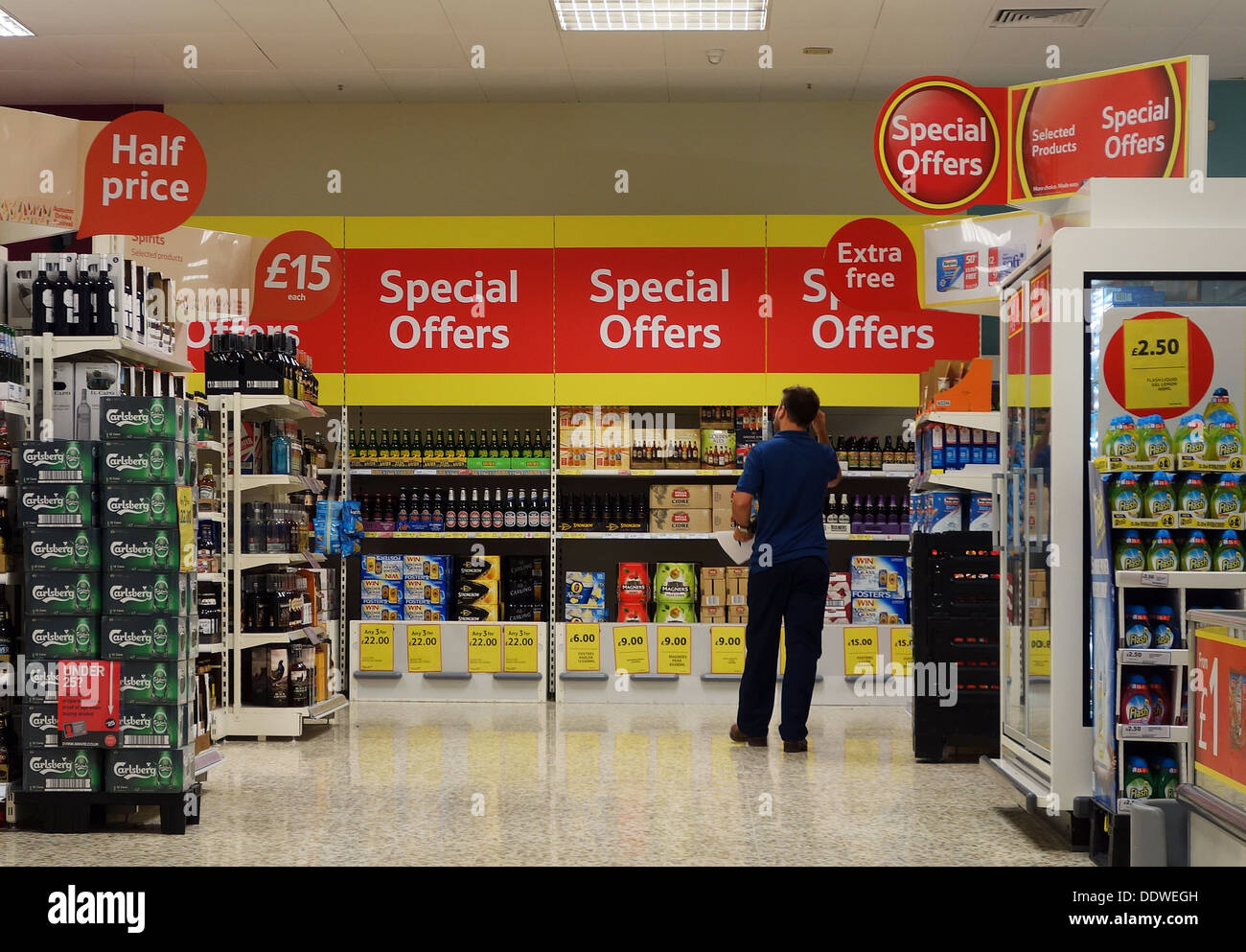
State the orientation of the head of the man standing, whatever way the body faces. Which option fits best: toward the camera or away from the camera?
away from the camera

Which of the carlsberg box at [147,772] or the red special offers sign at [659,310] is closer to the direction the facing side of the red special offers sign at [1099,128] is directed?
the carlsberg box

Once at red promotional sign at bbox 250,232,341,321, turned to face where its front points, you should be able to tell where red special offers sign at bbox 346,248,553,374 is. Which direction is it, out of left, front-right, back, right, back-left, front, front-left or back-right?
back-left

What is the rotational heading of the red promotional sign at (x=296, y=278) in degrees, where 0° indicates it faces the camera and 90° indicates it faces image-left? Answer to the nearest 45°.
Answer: approximately 0°

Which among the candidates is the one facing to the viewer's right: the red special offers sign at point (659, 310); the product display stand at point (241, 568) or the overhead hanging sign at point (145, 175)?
the product display stand

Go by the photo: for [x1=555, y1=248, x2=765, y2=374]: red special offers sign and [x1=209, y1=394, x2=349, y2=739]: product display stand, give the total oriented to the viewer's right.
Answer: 1

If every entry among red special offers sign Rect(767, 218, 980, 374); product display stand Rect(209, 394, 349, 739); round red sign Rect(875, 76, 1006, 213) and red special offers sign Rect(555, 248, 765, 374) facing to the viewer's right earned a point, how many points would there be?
1

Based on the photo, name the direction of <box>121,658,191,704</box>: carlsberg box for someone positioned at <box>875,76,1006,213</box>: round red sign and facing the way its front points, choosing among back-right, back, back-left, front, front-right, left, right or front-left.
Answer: front-right

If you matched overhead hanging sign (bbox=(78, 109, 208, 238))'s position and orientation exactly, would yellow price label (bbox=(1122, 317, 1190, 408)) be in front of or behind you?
in front

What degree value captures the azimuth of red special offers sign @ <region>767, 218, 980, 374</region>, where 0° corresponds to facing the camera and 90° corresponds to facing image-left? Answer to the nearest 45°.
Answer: approximately 0°

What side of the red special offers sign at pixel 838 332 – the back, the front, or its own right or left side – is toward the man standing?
front

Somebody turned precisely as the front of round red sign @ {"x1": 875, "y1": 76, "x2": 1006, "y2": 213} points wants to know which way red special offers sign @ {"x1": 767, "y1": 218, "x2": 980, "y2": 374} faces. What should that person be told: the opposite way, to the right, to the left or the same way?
the same way

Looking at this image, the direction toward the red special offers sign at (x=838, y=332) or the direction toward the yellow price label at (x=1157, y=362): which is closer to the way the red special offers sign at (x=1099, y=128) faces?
the yellow price label

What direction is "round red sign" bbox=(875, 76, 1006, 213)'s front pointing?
toward the camera

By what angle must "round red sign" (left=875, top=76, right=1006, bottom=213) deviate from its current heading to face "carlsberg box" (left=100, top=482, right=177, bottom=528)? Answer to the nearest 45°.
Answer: approximately 45° to its right

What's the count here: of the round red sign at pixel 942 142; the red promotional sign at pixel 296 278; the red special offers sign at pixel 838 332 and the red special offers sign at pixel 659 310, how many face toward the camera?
4

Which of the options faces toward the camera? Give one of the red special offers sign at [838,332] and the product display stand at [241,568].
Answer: the red special offers sign

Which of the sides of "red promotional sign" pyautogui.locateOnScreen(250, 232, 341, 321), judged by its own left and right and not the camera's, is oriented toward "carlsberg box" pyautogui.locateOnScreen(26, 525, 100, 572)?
front

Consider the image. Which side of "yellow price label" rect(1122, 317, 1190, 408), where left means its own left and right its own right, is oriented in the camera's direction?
front

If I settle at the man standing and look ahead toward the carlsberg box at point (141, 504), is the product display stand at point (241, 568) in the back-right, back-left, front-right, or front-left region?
front-right

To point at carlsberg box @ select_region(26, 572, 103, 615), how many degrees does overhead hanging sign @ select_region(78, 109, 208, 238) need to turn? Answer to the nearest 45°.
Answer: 0° — it already faces it

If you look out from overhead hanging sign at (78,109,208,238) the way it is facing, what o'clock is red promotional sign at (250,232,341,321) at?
The red promotional sign is roughly at 7 o'clock from the overhead hanging sign.
